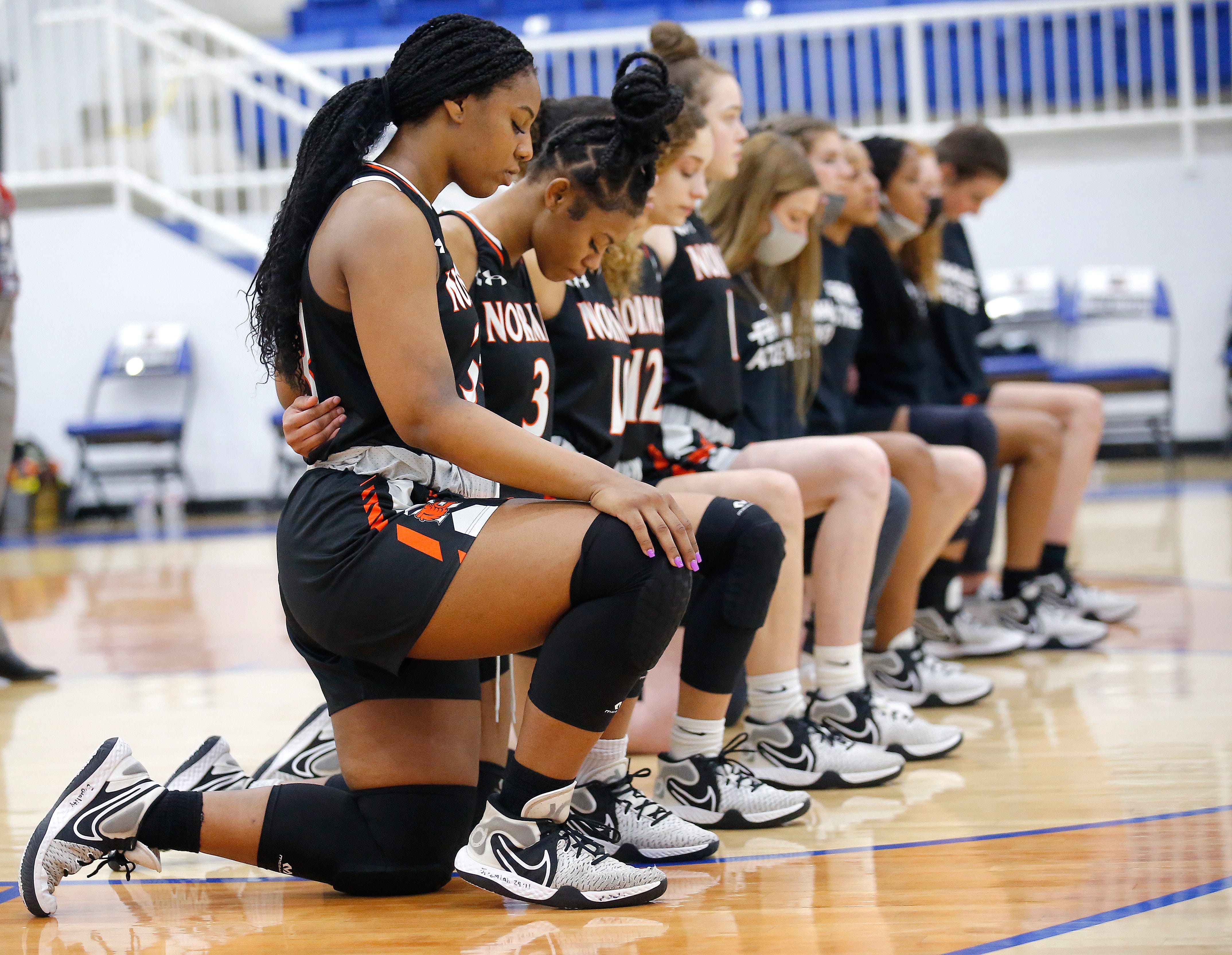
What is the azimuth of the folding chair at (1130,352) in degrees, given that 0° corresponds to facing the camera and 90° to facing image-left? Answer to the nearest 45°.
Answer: approximately 45°

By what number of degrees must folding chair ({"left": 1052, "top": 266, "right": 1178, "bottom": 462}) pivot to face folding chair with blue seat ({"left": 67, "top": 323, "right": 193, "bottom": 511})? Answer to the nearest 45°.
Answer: approximately 45° to its right
